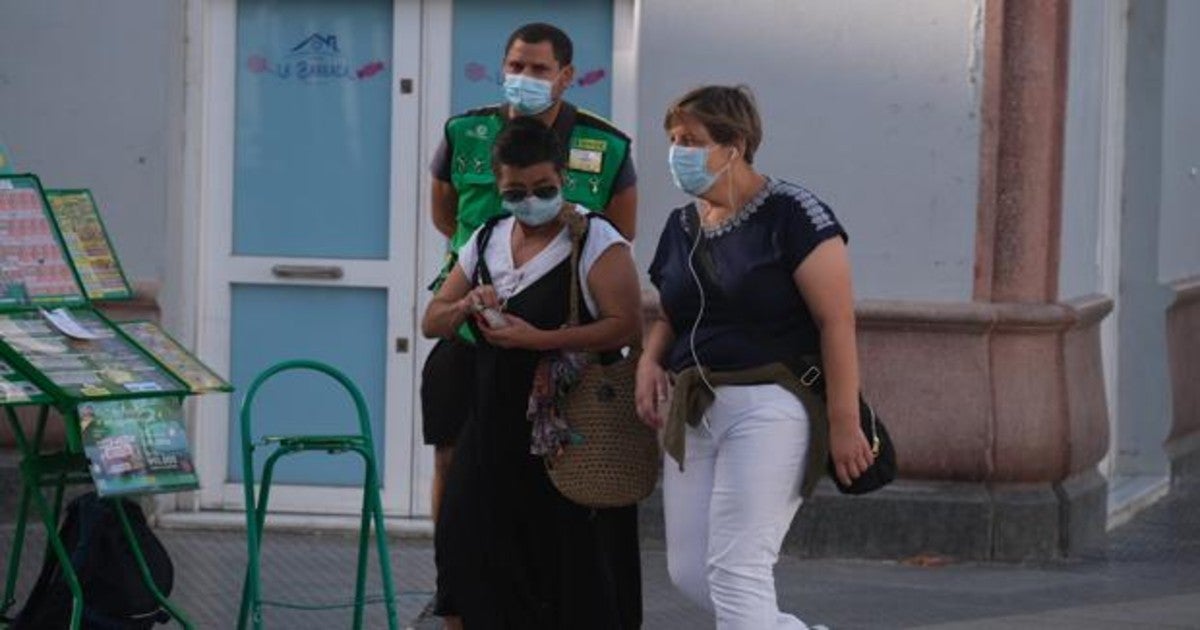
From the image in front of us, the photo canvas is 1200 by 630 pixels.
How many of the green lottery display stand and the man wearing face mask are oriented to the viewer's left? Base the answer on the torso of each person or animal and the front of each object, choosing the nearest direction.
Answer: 0

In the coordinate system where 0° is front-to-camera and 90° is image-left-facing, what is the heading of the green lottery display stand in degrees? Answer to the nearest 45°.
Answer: approximately 315°

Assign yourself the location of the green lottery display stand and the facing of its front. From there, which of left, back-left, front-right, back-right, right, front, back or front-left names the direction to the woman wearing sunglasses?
front-left

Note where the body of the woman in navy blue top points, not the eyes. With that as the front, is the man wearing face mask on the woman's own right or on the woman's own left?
on the woman's own right

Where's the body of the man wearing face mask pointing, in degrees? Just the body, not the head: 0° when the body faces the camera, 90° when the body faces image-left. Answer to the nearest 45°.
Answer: approximately 0°

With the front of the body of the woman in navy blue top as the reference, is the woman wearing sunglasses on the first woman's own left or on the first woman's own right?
on the first woman's own right
